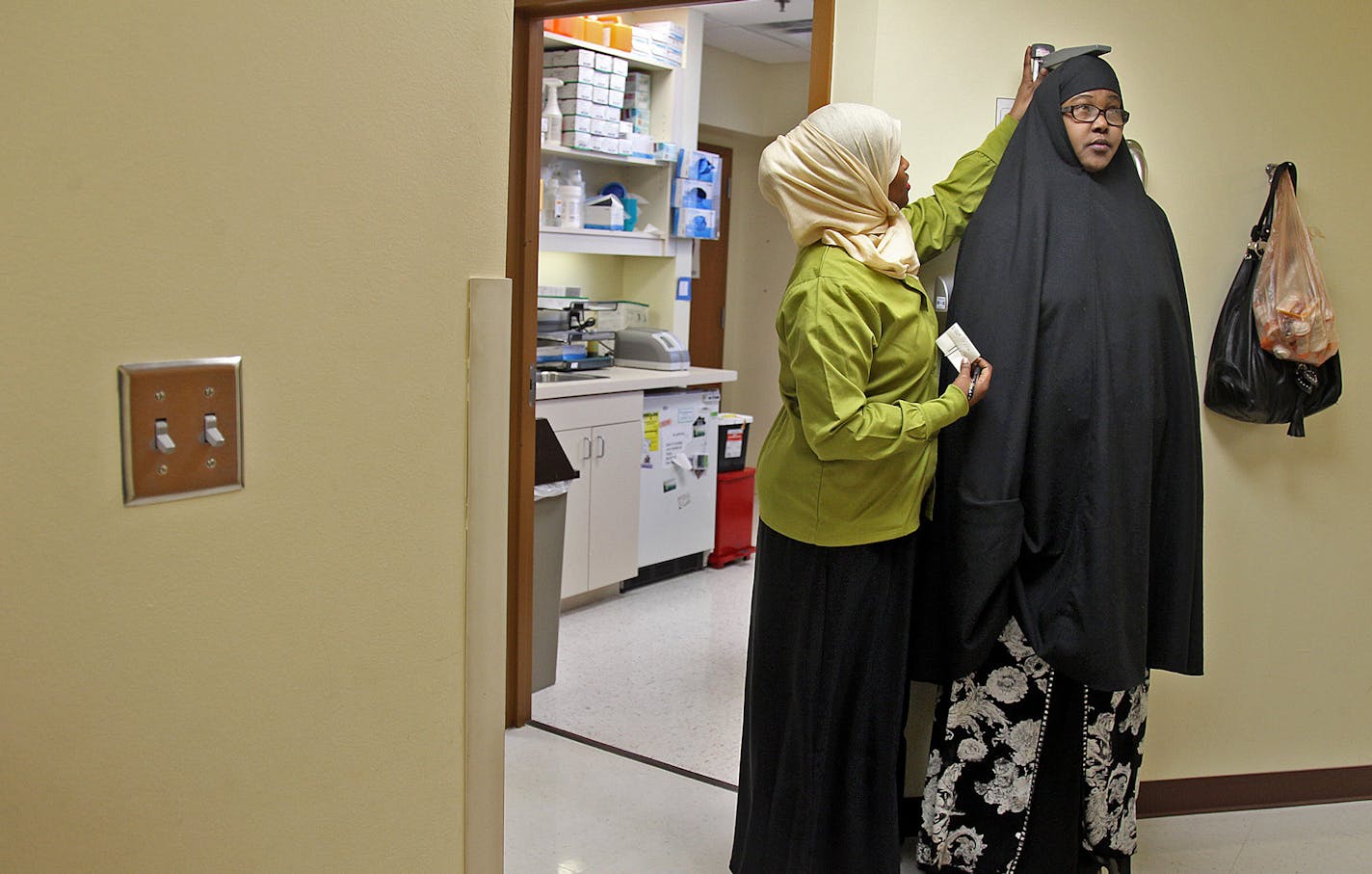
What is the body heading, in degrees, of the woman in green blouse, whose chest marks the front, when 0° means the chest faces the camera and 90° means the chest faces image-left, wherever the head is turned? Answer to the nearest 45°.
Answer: approximately 270°

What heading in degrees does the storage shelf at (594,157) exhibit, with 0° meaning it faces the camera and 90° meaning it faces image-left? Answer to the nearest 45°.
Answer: approximately 315°

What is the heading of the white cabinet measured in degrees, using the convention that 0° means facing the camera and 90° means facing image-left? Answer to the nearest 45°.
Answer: approximately 315°

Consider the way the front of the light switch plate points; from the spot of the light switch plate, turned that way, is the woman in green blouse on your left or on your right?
on your left

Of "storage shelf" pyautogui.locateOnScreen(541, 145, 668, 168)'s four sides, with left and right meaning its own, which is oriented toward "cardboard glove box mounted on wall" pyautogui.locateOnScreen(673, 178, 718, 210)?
left

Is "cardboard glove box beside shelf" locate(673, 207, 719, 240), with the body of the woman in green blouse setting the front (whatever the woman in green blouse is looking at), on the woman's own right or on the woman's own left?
on the woman's own left

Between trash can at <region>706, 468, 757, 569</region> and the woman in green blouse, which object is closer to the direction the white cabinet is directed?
the woman in green blouse
